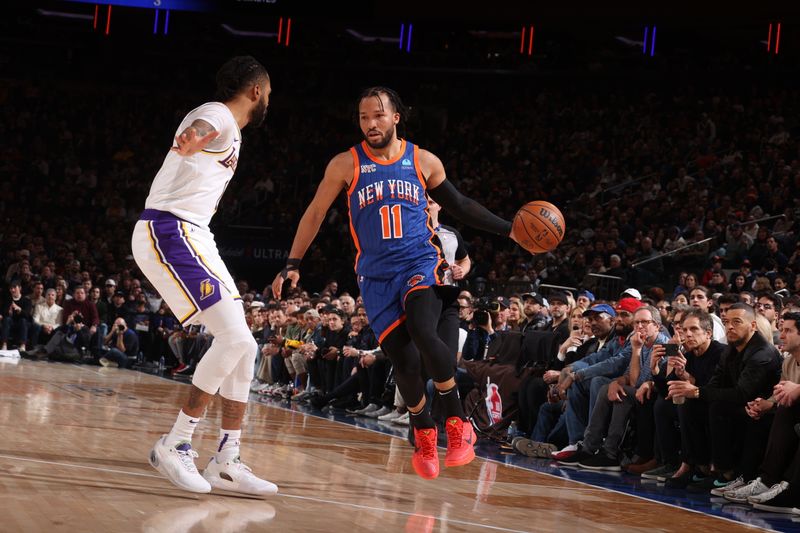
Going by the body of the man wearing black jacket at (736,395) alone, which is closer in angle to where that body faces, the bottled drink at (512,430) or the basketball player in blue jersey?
the basketball player in blue jersey

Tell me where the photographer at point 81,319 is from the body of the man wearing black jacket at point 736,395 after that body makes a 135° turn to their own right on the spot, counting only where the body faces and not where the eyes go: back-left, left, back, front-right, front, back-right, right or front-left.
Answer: front-left

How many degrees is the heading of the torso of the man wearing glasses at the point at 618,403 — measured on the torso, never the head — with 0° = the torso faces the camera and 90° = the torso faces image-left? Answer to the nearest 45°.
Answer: approximately 45°

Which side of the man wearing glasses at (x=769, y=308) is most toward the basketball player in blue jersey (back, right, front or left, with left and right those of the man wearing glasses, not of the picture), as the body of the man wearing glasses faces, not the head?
front

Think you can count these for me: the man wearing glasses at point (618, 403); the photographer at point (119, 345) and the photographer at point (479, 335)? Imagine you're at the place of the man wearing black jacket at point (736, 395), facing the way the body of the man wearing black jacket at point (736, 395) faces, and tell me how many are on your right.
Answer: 3

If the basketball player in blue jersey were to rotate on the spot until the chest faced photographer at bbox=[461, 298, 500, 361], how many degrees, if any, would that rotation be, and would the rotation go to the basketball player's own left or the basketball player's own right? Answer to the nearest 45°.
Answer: approximately 180°

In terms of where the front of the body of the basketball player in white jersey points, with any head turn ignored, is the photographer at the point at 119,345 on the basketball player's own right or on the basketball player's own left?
on the basketball player's own left

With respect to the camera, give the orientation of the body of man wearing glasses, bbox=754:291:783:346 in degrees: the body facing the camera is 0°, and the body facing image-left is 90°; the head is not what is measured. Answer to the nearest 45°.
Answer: approximately 45°

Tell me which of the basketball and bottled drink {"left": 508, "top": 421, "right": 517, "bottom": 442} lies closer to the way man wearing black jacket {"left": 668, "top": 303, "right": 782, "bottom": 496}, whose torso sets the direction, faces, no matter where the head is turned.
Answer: the basketball

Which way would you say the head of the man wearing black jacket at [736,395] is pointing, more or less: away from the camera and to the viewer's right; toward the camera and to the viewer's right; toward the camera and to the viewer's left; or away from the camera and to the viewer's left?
toward the camera and to the viewer's left

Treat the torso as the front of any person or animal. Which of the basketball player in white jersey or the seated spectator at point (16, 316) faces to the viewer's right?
the basketball player in white jersey

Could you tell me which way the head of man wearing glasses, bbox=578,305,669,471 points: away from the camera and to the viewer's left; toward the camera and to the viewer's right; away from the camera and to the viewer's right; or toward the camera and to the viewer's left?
toward the camera and to the viewer's left
